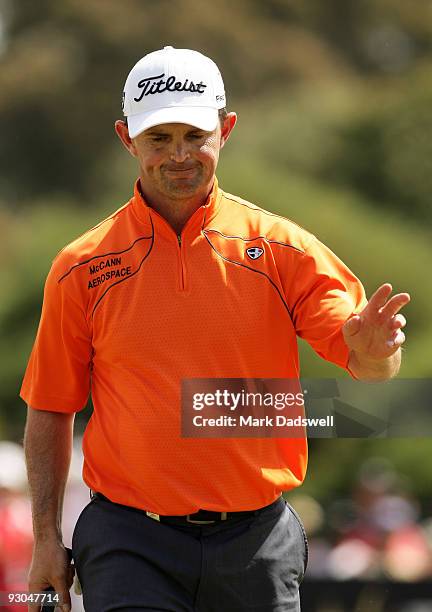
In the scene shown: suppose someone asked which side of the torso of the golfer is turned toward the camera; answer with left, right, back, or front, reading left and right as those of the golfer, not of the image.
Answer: front
